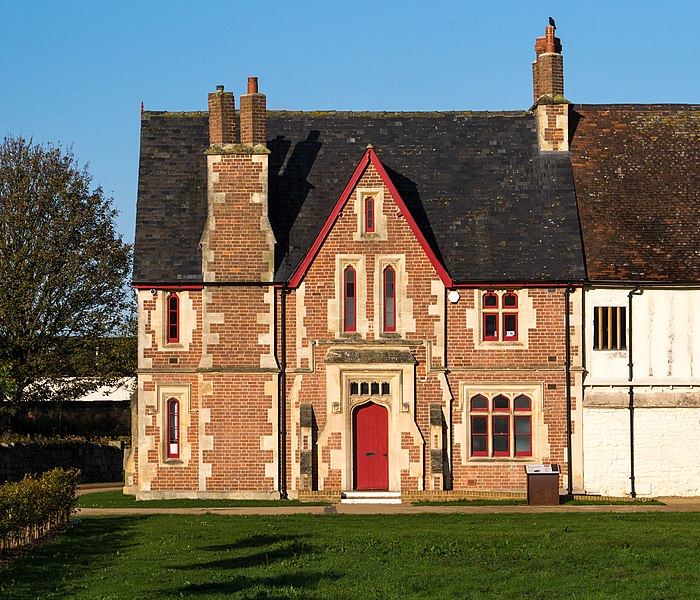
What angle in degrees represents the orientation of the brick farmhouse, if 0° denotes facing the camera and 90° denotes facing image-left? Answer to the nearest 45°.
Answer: approximately 0°

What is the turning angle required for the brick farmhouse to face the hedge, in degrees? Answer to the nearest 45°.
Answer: approximately 45° to its right
